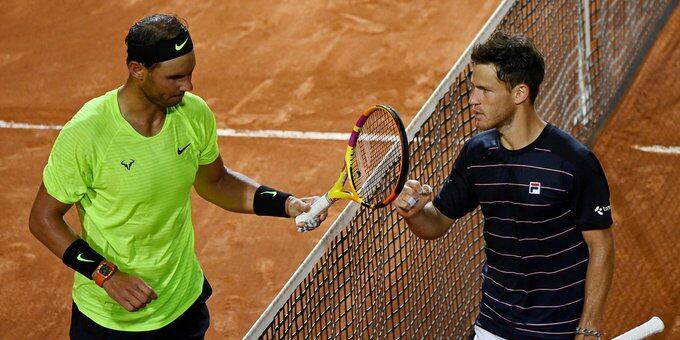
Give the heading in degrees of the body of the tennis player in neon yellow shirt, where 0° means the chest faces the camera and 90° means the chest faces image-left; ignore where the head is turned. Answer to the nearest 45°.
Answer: approximately 315°

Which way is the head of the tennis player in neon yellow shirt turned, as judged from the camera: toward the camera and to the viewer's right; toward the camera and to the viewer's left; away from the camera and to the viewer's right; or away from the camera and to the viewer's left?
toward the camera and to the viewer's right

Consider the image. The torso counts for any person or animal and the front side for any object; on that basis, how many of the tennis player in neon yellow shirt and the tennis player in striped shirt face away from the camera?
0

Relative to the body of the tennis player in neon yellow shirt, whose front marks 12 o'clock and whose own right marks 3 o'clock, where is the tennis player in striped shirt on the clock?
The tennis player in striped shirt is roughly at 11 o'clock from the tennis player in neon yellow shirt.

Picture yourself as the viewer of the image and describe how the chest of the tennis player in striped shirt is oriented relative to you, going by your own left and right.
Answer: facing the viewer and to the left of the viewer

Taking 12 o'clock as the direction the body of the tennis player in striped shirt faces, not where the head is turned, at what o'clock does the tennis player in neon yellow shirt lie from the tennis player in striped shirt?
The tennis player in neon yellow shirt is roughly at 1 o'clock from the tennis player in striped shirt.
